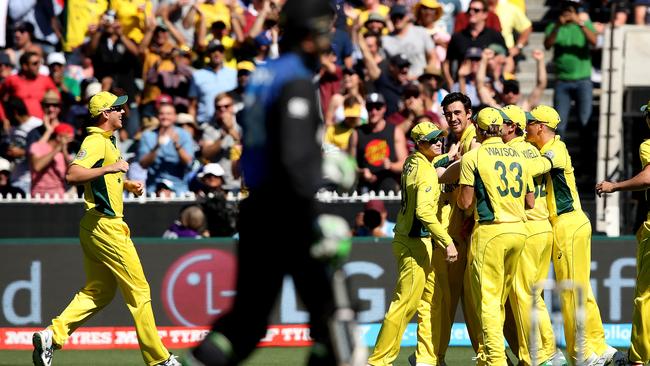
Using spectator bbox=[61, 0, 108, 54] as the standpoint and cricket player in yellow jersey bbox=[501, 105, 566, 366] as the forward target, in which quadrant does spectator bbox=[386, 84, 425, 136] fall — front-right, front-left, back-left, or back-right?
front-left

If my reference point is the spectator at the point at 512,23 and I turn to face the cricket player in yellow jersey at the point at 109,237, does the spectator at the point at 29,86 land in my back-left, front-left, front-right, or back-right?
front-right

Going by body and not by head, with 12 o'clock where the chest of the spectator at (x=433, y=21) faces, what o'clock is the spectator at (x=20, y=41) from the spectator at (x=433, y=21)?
the spectator at (x=20, y=41) is roughly at 3 o'clock from the spectator at (x=433, y=21).

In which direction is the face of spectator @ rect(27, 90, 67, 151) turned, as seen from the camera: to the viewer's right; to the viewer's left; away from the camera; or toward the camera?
toward the camera

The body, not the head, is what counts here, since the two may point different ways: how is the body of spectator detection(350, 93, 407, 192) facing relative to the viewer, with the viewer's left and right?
facing the viewer

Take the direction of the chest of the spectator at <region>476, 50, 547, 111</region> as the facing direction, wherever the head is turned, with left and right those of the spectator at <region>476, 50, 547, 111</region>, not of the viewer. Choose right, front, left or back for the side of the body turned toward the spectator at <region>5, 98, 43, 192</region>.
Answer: right

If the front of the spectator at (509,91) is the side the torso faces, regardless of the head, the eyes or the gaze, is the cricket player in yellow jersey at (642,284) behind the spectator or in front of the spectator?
in front

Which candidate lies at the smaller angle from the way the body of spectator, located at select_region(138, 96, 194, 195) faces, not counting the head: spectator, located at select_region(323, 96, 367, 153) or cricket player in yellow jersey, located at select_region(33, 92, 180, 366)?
the cricket player in yellow jersey

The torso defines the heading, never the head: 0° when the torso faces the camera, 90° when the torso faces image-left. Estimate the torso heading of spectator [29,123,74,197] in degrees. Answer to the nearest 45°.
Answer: approximately 315°

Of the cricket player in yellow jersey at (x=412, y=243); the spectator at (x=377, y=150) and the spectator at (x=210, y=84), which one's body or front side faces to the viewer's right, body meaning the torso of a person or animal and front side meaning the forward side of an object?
the cricket player in yellow jersey

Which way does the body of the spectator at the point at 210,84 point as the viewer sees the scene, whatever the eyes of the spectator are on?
toward the camera

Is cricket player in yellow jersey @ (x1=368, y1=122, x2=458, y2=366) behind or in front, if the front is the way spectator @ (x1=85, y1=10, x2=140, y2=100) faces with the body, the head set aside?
in front

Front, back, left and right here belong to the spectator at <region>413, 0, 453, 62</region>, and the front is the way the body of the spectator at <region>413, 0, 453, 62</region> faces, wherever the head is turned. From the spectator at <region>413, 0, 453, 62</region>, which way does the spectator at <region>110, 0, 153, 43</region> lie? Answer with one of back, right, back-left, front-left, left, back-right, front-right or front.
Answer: right

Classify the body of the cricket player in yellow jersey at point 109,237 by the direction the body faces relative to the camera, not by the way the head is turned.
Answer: to the viewer's right

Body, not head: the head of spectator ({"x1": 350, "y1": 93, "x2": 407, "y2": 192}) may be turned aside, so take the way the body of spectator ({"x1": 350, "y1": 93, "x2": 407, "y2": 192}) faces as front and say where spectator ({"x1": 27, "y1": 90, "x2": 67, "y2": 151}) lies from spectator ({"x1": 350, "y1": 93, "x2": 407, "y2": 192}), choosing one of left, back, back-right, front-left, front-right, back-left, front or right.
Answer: right

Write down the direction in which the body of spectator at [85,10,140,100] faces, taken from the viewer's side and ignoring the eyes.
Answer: toward the camera
